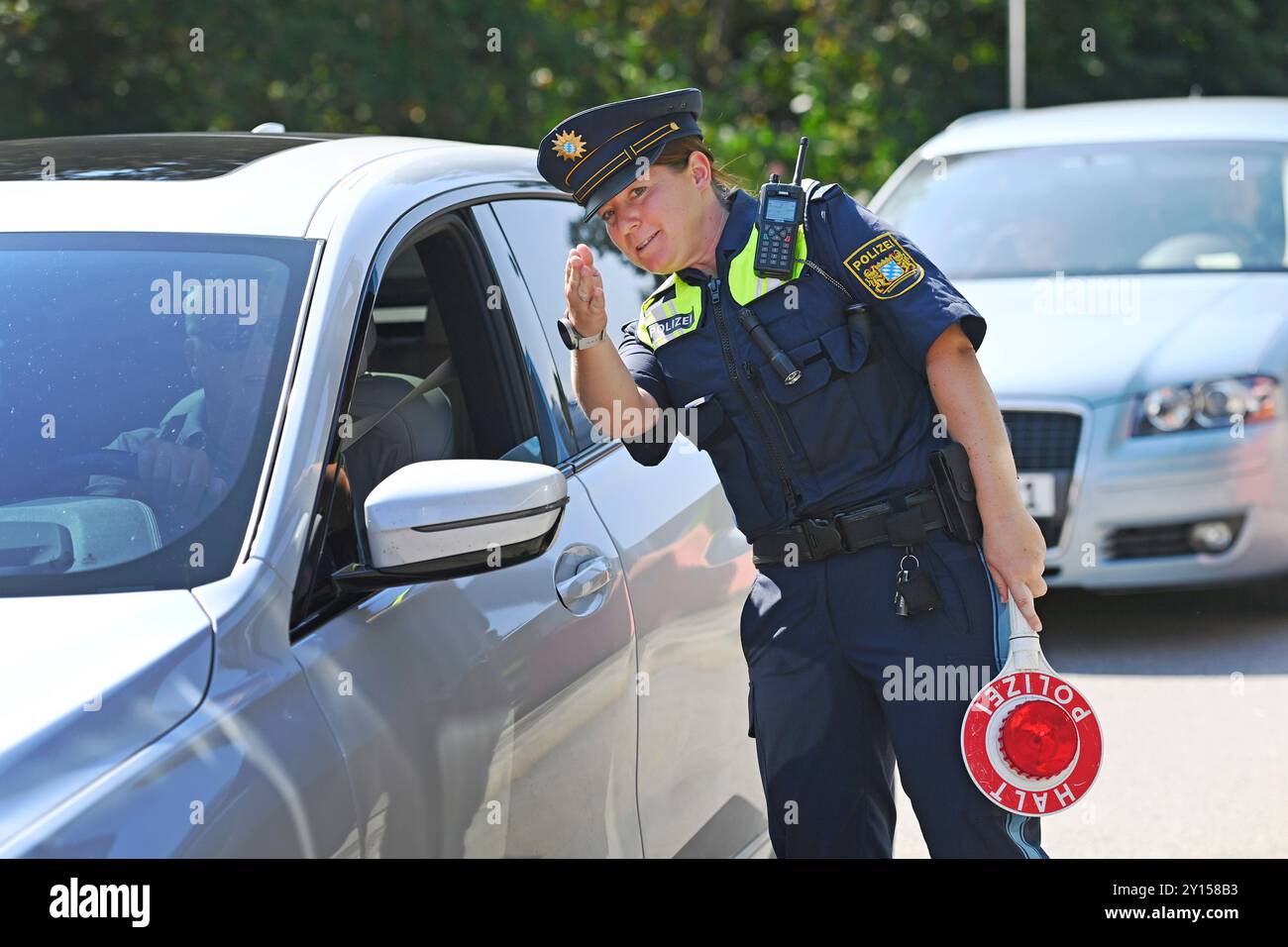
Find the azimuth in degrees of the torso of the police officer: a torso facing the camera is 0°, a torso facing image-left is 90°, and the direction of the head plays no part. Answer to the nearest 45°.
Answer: approximately 45°
